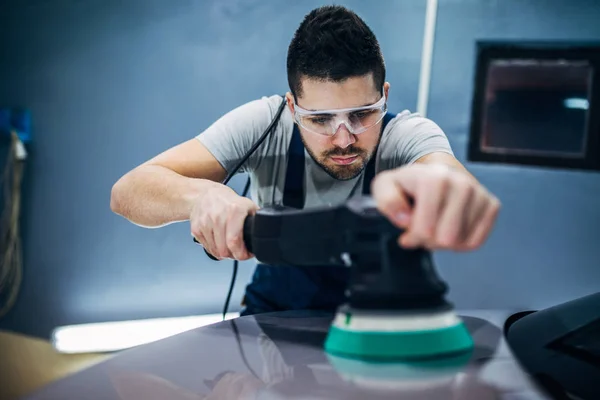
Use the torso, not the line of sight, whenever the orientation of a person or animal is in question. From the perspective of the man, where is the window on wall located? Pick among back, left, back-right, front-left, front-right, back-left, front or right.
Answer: back-left

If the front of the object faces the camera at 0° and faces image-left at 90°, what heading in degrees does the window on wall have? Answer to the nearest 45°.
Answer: approximately 0°

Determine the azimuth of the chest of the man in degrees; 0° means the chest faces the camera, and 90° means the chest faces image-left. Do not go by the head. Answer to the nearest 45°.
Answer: approximately 0°

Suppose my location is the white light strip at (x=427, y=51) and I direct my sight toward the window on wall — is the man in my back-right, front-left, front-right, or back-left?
back-right

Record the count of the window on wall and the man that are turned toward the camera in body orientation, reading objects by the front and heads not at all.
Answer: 2

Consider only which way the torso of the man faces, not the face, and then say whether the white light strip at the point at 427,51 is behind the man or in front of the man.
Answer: behind

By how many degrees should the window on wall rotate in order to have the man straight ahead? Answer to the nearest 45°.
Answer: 0° — it already faces them
